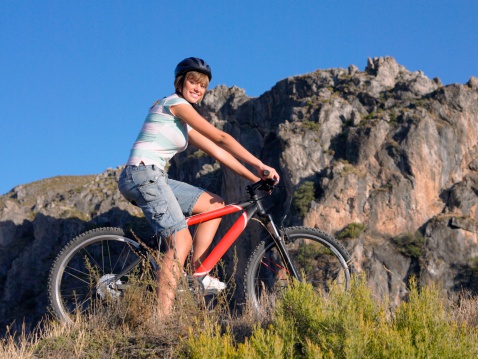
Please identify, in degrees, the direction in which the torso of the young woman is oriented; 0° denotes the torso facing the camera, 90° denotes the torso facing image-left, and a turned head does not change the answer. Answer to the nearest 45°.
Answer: approximately 270°

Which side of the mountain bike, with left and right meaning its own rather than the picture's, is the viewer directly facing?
right
